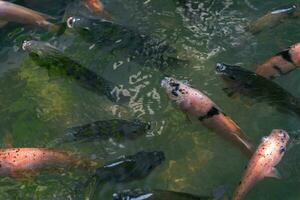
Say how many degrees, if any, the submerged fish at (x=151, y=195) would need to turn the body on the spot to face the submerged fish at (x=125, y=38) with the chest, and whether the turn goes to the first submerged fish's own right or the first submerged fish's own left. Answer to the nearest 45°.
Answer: approximately 45° to the first submerged fish's own right

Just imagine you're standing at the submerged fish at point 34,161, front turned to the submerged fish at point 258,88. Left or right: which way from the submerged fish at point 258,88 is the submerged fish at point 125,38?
left

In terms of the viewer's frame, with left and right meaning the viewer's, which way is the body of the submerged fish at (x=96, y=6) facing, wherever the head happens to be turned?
facing away from the viewer and to the left of the viewer

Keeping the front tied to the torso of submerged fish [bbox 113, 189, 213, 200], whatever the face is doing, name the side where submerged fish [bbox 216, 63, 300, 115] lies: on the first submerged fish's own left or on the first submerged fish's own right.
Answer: on the first submerged fish's own right

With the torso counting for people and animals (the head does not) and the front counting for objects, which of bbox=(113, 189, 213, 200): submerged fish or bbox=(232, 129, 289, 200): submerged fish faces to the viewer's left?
bbox=(113, 189, 213, 200): submerged fish

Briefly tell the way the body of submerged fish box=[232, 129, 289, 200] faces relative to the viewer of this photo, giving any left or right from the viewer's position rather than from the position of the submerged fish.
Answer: facing away from the viewer and to the right of the viewer

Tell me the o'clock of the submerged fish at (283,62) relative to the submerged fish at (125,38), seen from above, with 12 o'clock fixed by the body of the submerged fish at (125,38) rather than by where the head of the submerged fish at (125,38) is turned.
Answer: the submerged fish at (283,62) is roughly at 5 o'clock from the submerged fish at (125,38).
